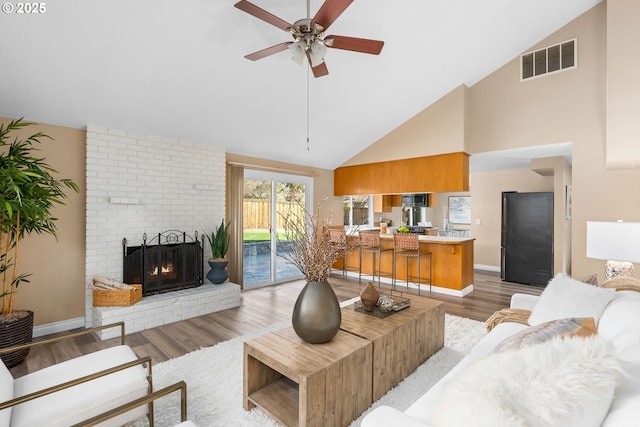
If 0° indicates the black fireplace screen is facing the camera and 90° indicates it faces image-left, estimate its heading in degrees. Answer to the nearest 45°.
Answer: approximately 315°
